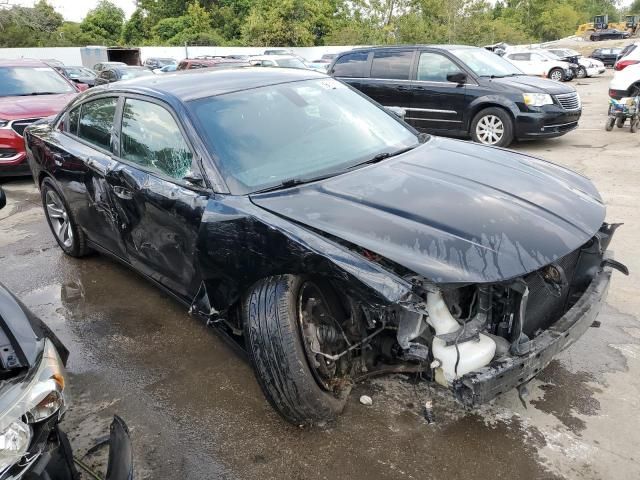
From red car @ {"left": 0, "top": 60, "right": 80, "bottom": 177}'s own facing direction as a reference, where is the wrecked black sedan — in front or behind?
in front

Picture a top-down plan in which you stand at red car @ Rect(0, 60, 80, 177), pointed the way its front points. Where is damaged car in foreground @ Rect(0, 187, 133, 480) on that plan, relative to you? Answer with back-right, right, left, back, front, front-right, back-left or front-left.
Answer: front

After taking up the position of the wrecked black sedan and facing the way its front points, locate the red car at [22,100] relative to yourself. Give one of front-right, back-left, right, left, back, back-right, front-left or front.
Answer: back

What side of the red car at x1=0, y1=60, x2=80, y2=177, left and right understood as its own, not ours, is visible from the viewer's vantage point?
front

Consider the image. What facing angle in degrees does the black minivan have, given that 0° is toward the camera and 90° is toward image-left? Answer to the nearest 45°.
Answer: approximately 315°

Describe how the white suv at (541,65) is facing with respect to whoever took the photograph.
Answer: facing the viewer and to the right of the viewer

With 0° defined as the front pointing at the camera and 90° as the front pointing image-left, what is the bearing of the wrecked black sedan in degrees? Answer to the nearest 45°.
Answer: approximately 315°
